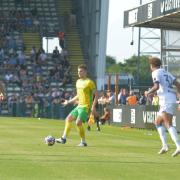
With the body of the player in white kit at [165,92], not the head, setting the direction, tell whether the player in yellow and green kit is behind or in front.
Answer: in front

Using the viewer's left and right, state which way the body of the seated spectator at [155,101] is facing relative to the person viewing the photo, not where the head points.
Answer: facing the viewer

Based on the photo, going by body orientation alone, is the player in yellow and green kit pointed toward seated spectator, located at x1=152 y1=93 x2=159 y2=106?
no

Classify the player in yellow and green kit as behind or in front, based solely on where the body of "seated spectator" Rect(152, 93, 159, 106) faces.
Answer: in front

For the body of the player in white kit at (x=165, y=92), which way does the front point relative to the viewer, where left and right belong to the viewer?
facing away from the viewer and to the left of the viewer

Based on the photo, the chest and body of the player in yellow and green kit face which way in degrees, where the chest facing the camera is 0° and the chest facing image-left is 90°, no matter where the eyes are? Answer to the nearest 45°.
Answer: approximately 45°

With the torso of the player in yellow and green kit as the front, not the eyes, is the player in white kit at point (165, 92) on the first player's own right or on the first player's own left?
on the first player's own left

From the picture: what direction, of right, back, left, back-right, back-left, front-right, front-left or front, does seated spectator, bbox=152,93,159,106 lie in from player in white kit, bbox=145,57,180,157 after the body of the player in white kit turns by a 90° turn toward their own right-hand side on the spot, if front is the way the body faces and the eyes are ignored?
front-left

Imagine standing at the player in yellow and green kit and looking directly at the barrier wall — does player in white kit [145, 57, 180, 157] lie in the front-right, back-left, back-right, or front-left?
back-right
